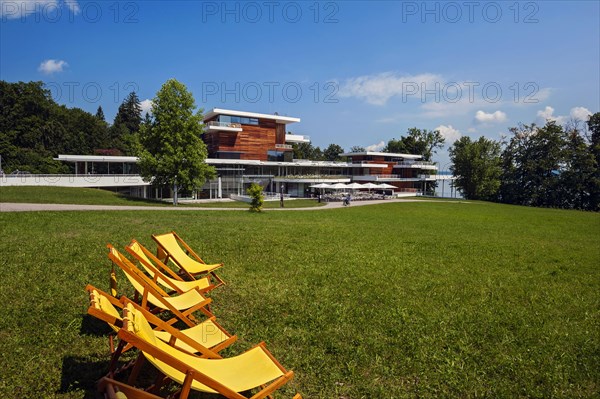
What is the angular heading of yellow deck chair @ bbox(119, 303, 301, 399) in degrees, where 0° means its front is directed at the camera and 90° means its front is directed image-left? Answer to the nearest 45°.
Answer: approximately 270°

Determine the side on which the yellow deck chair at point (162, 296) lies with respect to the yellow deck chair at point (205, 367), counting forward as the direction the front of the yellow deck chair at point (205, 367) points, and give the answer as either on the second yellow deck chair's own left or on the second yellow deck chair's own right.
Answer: on the second yellow deck chair's own left

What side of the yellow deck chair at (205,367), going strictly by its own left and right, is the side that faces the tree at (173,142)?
left
